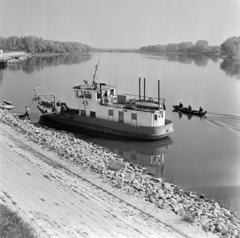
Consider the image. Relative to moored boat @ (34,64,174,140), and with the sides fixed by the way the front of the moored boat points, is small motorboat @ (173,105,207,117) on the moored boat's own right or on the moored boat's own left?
on the moored boat's own right

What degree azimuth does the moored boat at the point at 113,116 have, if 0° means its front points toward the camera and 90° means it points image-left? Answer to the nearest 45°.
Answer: approximately 135°
